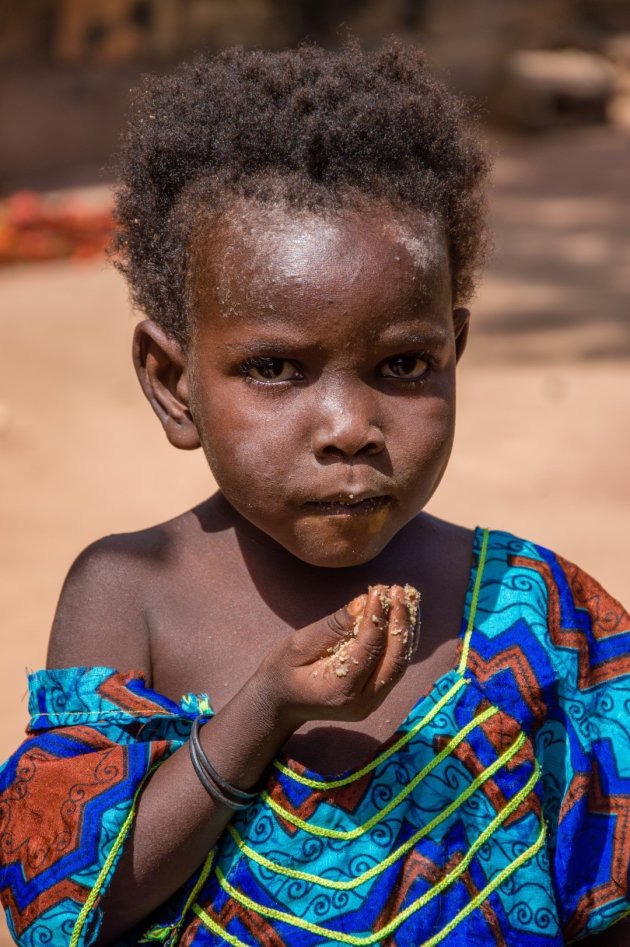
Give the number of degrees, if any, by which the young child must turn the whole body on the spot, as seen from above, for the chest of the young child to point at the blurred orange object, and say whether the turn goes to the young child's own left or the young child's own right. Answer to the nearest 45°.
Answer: approximately 180°

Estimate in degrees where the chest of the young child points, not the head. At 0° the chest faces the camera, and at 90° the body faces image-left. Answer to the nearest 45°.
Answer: approximately 0°
